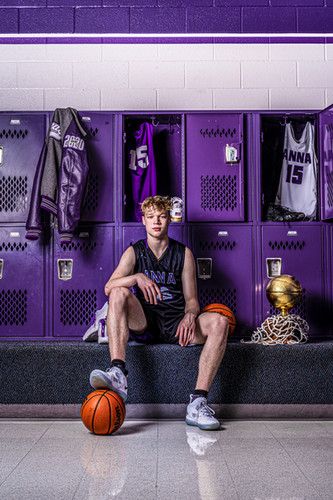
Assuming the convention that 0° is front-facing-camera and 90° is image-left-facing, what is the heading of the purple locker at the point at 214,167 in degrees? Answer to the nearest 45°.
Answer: approximately 0°

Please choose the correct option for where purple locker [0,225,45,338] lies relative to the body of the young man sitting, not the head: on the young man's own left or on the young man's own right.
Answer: on the young man's own right

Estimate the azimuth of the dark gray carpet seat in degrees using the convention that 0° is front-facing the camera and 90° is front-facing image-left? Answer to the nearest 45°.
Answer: approximately 0°

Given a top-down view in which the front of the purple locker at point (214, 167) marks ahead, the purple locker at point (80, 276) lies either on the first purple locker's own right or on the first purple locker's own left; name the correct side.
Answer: on the first purple locker's own right

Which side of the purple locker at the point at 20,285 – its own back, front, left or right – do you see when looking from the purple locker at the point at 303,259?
left

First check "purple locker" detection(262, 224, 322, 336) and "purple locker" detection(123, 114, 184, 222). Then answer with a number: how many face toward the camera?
2
